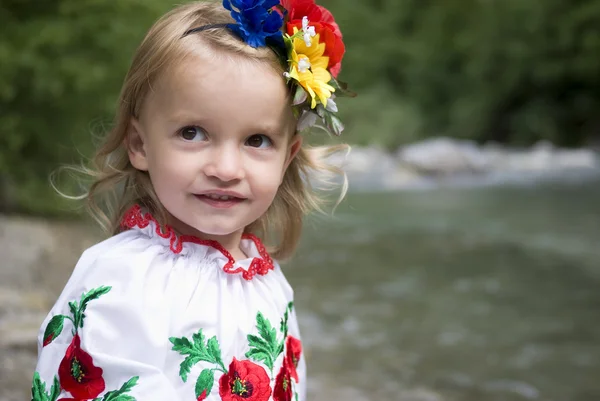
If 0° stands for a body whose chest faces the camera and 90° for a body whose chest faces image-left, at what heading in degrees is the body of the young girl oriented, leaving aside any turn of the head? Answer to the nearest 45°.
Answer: approximately 315°
